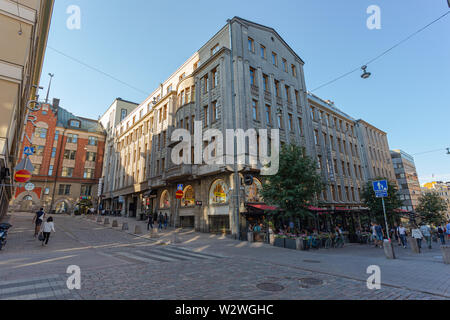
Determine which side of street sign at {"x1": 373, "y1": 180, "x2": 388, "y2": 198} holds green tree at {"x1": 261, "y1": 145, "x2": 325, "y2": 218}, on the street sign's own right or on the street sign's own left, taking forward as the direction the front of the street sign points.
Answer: on the street sign's own right

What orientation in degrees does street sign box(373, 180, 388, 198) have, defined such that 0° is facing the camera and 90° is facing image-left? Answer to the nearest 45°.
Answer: approximately 0°

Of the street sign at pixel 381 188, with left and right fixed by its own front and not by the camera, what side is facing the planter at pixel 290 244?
right

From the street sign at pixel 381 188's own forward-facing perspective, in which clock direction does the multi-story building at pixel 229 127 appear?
The multi-story building is roughly at 4 o'clock from the street sign.

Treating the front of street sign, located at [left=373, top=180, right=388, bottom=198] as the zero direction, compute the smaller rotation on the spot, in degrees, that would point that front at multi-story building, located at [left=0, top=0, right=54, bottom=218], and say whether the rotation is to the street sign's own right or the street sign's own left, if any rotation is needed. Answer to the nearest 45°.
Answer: approximately 45° to the street sign's own right

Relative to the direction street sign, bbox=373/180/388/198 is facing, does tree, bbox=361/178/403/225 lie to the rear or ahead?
to the rear

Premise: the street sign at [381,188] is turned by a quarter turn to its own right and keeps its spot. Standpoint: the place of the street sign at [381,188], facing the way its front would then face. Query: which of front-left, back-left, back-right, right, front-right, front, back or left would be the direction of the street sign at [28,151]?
front-left
